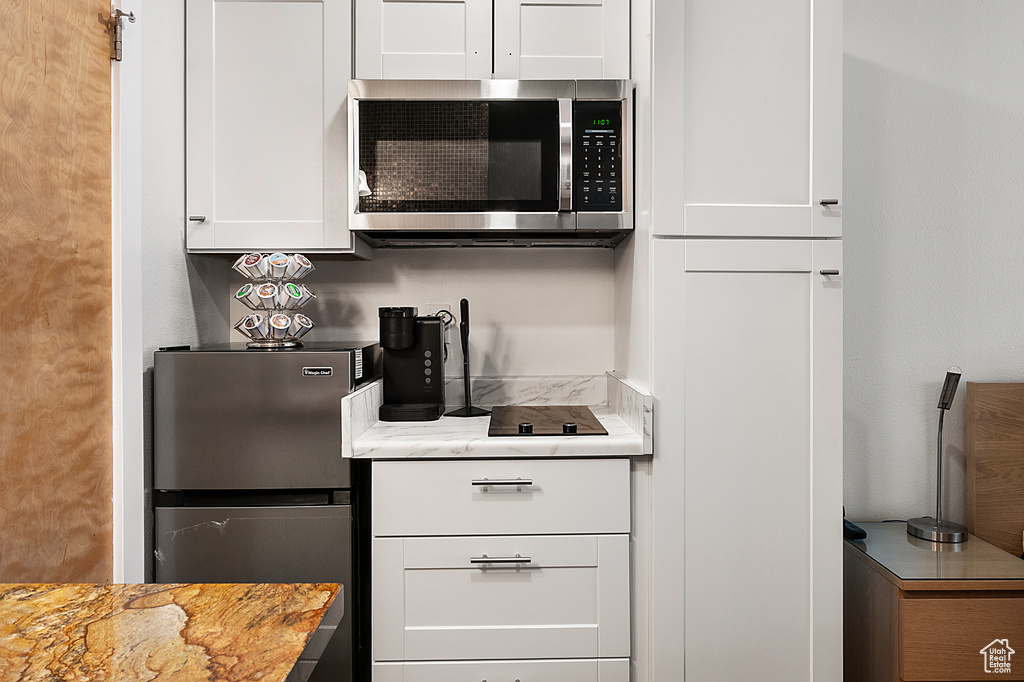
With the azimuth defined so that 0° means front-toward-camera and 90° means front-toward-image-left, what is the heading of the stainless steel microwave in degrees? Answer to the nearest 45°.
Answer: approximately 0°

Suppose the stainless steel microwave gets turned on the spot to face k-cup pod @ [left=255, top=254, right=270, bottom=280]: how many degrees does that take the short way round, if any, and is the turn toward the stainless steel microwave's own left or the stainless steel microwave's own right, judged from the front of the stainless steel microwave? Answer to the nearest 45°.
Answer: approximately 90° to the stainless steel microwave's own right

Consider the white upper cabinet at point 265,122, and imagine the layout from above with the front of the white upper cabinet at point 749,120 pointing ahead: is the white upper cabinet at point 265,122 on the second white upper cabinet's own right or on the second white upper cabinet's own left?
on the second white upper cabinet's own right

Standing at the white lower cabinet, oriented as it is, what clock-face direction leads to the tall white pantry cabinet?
The tall white pantry cabinet is roughly at 9 o'clock from the white lower cabinet.

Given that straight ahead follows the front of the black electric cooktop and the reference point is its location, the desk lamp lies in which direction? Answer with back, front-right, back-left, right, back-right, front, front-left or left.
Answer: left

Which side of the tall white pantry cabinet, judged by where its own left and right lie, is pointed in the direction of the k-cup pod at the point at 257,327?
right
